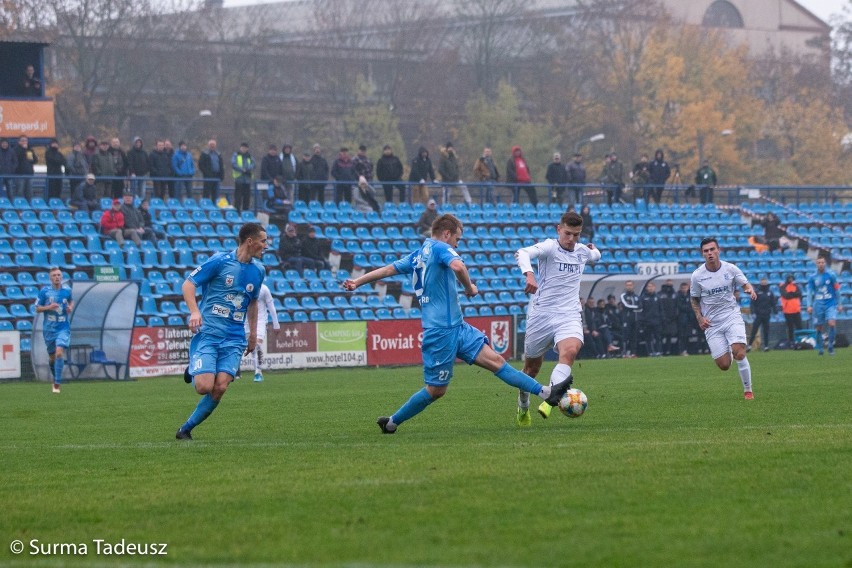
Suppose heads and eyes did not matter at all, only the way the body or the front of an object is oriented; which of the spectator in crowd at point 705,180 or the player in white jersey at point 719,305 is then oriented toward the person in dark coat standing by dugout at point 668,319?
the spectator in crowd at point 705,180

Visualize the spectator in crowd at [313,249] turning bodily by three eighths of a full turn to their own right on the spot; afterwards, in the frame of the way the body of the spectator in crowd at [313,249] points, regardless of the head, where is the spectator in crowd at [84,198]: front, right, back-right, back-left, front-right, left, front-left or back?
front

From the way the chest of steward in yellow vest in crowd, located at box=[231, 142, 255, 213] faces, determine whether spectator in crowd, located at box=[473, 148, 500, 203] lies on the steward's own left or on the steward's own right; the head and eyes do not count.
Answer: on the steward's own left

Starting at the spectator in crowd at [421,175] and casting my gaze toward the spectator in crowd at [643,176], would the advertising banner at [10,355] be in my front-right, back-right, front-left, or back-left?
back-right

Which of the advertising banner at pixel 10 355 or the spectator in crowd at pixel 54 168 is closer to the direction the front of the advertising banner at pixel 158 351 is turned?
the advertising banner

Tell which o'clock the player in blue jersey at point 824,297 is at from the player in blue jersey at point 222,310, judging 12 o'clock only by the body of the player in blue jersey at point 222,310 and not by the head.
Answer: the player in blue jersey at point 824,297 is roughly at 9 o'clock from the player in blue jersey at point 222,310.

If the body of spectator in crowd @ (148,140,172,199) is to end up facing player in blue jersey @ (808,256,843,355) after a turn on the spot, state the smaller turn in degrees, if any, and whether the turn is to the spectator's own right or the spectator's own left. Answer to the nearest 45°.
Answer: approximately 45° to the spectator's own left

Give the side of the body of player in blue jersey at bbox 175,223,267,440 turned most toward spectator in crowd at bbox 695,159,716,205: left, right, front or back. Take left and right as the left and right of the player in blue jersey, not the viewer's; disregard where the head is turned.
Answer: left

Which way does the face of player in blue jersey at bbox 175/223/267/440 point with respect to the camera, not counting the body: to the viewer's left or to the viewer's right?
to the viewer's right

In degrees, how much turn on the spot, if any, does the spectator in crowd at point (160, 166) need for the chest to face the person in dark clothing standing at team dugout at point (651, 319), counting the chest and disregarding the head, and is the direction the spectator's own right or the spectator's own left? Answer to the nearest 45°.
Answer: approximately 90° to the spectator's own left
